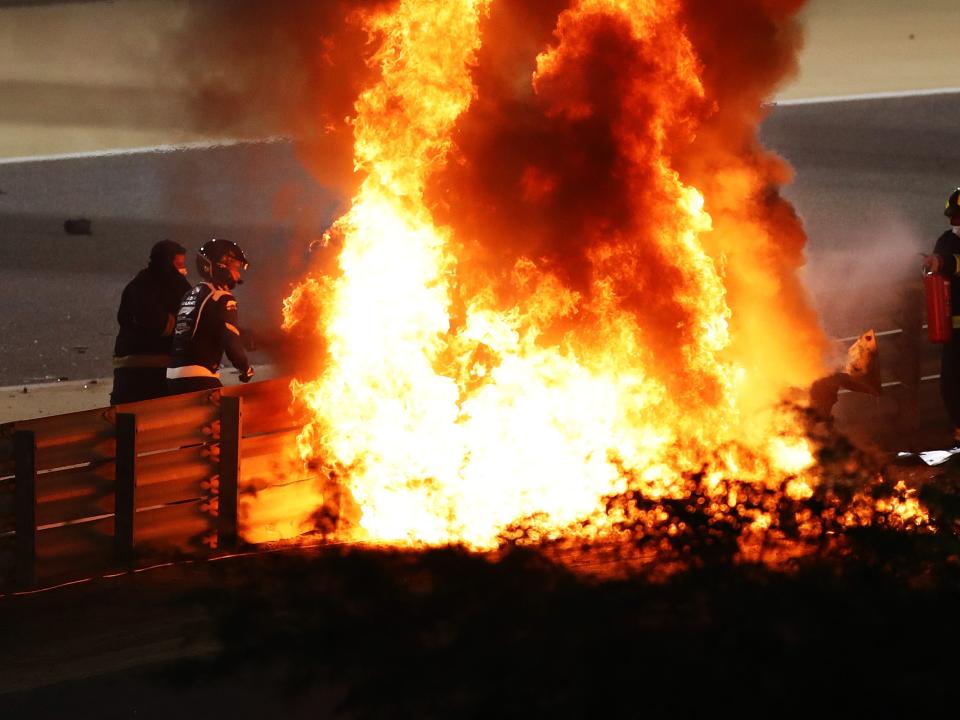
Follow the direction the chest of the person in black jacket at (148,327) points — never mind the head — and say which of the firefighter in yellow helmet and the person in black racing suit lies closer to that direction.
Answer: the firefighter in yellow helmet

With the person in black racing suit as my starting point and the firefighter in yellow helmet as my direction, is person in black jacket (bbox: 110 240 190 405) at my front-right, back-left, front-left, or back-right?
back-left

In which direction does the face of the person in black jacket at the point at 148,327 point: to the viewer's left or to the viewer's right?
to the viewer's right

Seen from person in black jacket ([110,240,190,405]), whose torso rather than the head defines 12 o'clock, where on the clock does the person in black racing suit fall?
The person in black racing suit is roughly at 2 o'clock from the person in black jacket.

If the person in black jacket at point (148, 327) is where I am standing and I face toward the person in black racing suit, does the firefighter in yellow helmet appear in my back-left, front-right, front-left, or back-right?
front-left

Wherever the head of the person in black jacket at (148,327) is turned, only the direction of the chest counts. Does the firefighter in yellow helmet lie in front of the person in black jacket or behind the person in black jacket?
in front

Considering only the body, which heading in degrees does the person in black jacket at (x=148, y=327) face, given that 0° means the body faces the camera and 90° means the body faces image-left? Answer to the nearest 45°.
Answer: approximately 270°
